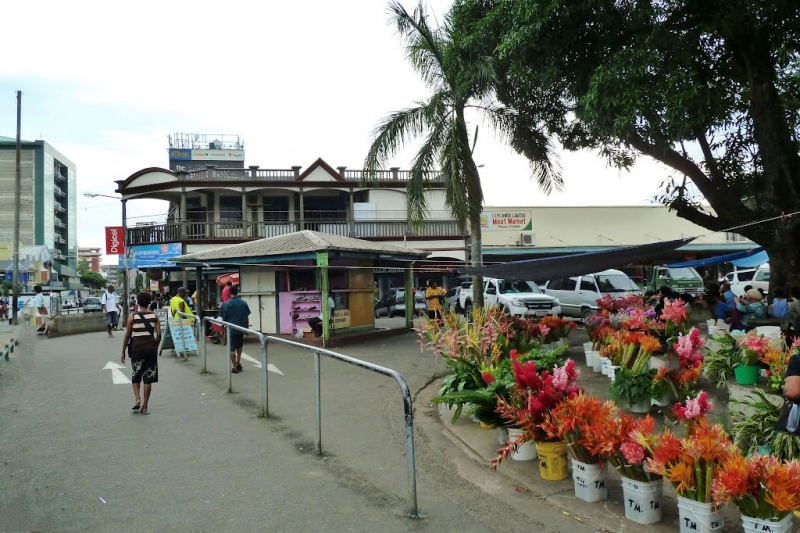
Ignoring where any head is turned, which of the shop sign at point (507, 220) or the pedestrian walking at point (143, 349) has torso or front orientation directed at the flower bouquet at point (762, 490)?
the shop sign

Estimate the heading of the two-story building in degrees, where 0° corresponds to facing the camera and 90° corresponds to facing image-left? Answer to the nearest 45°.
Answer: approximately 0°

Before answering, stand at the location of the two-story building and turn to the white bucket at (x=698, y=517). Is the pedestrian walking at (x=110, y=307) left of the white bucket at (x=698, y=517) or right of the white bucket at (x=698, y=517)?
right

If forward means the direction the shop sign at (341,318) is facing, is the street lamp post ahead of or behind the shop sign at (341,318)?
behind

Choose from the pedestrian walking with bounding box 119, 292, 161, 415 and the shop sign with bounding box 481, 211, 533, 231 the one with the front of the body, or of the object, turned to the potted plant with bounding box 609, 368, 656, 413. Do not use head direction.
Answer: the shop sign

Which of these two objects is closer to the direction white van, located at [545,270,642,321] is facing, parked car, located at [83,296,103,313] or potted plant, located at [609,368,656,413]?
the potted plant

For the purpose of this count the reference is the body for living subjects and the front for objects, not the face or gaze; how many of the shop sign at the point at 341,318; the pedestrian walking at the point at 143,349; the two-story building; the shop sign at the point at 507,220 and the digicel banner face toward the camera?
4

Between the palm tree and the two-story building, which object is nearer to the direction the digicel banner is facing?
the palm tree
